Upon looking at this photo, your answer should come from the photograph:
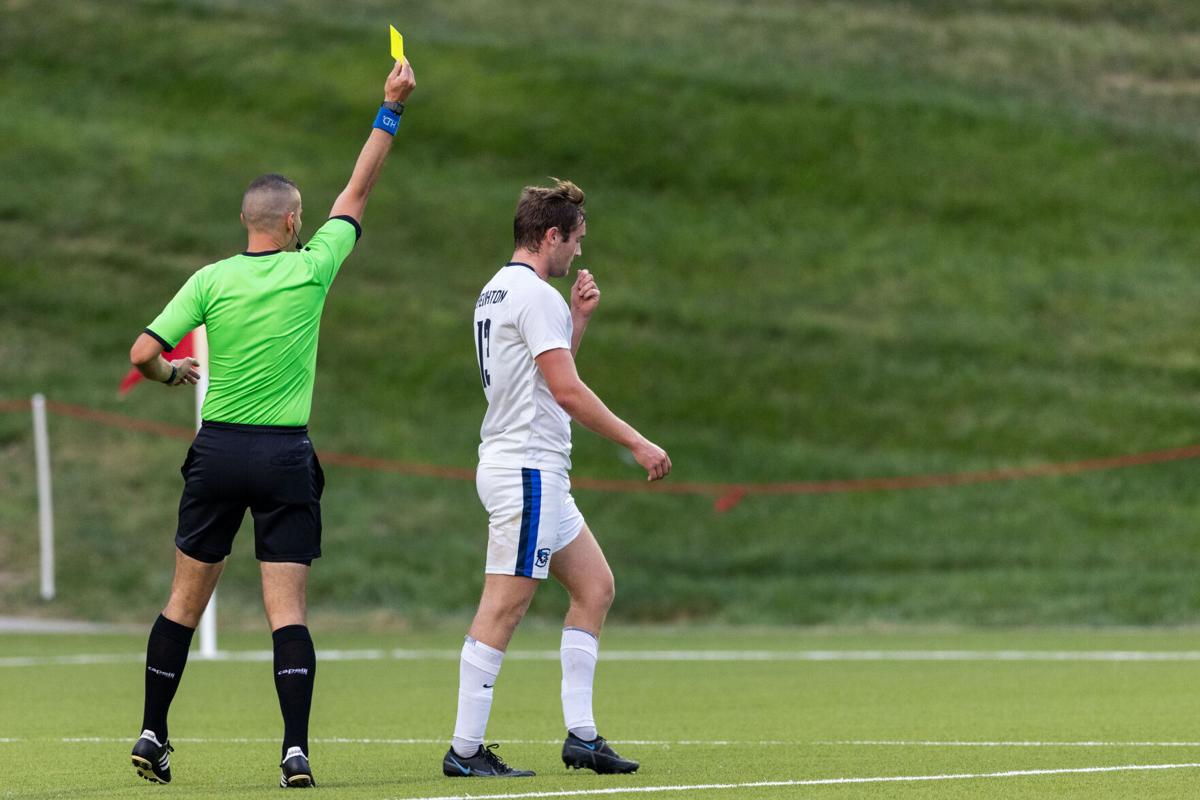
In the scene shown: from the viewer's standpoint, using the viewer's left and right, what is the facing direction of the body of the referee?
facing away from the viewer

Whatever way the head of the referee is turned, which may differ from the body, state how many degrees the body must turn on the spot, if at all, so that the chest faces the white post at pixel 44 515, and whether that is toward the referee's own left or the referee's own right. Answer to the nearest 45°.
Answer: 0° — they already face it

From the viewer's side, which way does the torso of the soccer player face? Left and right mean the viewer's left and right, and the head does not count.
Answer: facing to the right of the viewer

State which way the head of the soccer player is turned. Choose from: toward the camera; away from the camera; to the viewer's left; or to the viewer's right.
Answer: to the viewer's right

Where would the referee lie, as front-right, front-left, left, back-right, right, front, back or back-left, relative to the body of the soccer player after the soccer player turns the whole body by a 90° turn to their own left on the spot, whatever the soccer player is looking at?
left
